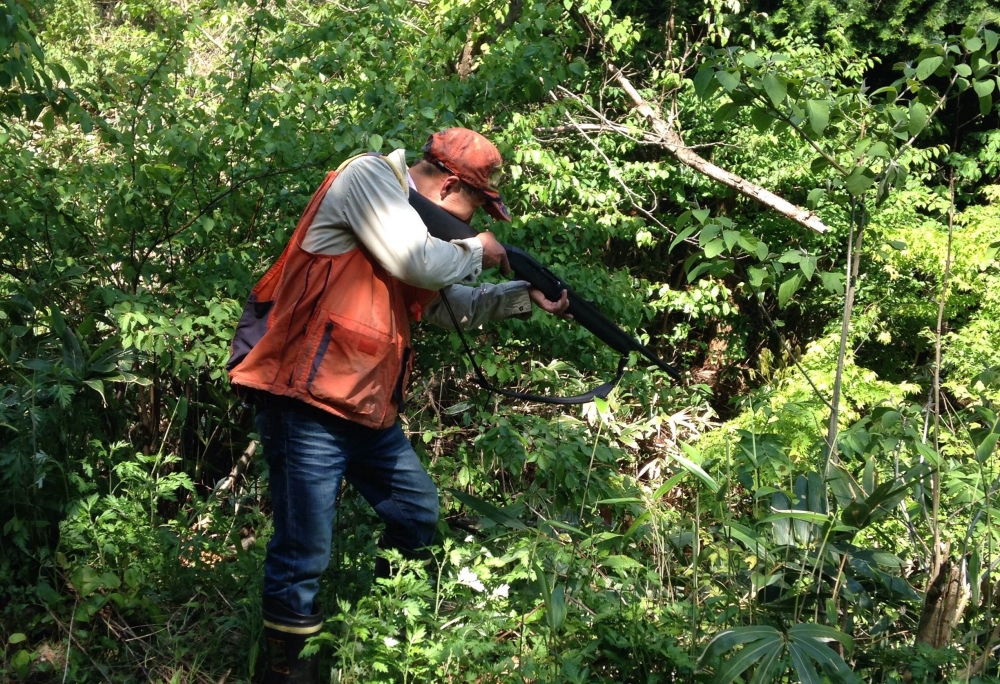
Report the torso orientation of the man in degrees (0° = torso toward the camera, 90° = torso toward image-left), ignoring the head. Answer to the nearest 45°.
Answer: approximately 270°

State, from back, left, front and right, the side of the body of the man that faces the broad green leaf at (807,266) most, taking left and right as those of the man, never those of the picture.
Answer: front

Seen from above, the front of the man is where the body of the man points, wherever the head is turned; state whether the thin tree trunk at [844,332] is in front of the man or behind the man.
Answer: in front

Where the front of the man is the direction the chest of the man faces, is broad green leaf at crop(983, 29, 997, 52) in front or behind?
in front

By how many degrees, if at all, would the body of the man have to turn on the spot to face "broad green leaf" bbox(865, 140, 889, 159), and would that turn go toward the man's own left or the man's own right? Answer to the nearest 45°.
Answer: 0° — they already face it

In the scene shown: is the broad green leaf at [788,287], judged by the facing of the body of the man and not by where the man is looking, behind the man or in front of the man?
in front

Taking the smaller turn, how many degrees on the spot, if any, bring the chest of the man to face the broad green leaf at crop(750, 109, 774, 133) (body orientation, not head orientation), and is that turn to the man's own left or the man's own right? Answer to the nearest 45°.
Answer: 0° — they already face it

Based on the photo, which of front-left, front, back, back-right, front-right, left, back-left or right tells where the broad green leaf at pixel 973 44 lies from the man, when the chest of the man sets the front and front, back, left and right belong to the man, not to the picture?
front

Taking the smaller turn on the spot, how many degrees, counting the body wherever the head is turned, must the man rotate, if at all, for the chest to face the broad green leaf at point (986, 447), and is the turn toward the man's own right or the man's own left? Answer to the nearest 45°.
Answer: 0° — they already face it

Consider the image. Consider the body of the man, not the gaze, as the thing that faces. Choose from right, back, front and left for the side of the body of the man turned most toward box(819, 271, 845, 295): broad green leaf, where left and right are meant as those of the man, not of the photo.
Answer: front

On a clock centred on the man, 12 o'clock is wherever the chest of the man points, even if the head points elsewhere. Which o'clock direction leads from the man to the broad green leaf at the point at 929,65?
The broad green leaf is roughly at 12 o'clock from the man.
